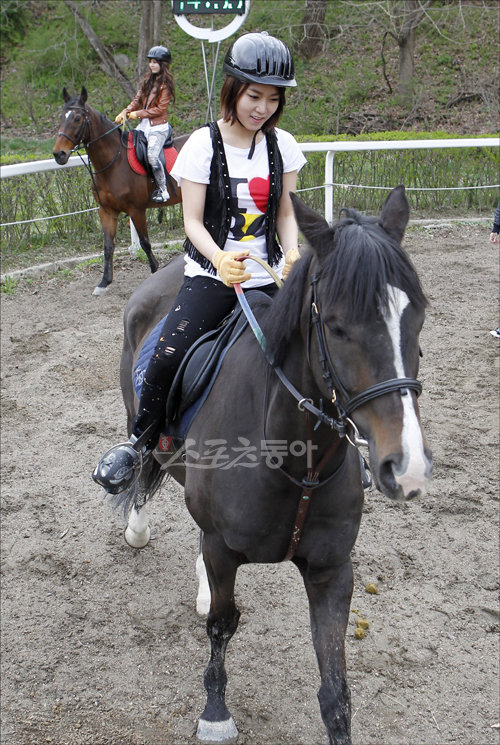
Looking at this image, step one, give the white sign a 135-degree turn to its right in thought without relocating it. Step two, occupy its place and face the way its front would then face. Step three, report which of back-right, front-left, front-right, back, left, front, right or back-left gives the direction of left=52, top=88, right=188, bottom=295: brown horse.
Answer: left

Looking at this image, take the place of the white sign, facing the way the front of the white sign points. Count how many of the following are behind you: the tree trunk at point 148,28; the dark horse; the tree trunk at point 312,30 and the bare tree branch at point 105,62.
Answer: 3

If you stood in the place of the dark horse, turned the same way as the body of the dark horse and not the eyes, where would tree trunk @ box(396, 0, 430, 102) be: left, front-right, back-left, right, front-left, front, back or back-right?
back-left

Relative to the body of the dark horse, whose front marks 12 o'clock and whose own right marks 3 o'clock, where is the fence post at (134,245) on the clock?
The fence post is roughly at 7 o'clock from the dark horse.

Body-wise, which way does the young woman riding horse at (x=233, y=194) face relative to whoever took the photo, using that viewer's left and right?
facing the viewer and to the right of the viewer

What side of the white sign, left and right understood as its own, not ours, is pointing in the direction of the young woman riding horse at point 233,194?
front

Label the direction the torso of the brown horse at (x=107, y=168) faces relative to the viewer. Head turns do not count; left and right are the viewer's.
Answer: facing the viewer and to the left of the viewer

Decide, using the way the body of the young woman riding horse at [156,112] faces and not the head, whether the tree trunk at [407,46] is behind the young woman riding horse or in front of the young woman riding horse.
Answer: behind

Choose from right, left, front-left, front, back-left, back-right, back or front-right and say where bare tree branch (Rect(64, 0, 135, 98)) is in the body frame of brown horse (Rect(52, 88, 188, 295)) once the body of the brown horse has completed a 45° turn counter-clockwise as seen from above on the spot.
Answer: back

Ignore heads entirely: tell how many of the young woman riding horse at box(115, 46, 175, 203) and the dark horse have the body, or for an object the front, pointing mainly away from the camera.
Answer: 0

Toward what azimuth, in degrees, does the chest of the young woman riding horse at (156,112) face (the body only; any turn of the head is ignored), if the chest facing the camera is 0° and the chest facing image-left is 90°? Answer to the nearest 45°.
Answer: approximately 45°
